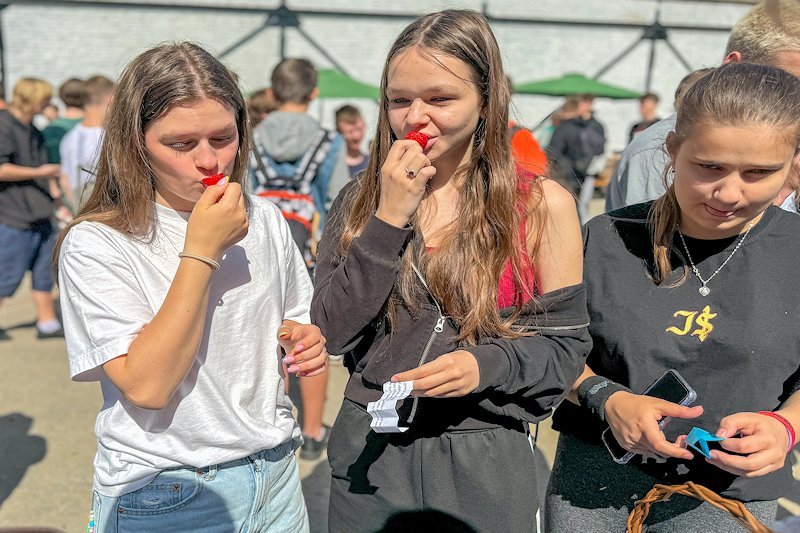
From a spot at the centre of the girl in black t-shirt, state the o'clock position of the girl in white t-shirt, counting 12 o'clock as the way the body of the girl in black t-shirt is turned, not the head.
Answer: The girl in white t-shirt is roughly at 2 o'clock from the girl in black t-shirt.

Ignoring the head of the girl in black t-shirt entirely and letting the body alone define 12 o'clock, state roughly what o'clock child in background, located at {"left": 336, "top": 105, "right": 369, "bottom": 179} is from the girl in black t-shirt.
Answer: The child in background is roughly at 5 o'clock from the girl in black t-shirt.

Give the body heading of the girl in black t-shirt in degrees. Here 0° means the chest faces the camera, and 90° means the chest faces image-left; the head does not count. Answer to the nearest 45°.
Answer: approximately 0°

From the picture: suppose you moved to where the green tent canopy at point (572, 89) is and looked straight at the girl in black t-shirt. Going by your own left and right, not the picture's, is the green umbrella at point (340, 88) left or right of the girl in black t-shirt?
right

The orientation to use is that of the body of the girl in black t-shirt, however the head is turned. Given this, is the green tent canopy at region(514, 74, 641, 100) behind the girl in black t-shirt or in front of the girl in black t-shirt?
behind

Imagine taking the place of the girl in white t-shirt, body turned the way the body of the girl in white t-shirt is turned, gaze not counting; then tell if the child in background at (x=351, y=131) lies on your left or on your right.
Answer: on your left

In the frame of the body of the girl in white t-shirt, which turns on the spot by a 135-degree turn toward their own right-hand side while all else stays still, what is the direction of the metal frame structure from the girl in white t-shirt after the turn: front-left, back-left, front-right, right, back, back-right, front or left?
right

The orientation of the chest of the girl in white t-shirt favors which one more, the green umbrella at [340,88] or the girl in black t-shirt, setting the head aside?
the girl in black t-shirt

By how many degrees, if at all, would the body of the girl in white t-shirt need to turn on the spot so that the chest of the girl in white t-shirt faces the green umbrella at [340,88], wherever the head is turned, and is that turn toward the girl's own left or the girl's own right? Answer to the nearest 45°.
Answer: approximately 135° to the girl's own left

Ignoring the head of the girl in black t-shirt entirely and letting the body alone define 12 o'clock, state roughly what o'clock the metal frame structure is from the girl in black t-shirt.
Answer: The metal frame structure is roughly at 5 o'clock from the girl in black t-shirt.

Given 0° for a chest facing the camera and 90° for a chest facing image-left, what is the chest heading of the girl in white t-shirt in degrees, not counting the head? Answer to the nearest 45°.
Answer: approximately 315°

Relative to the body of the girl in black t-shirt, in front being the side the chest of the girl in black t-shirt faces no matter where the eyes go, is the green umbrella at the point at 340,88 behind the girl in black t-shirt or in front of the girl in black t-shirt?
behind
